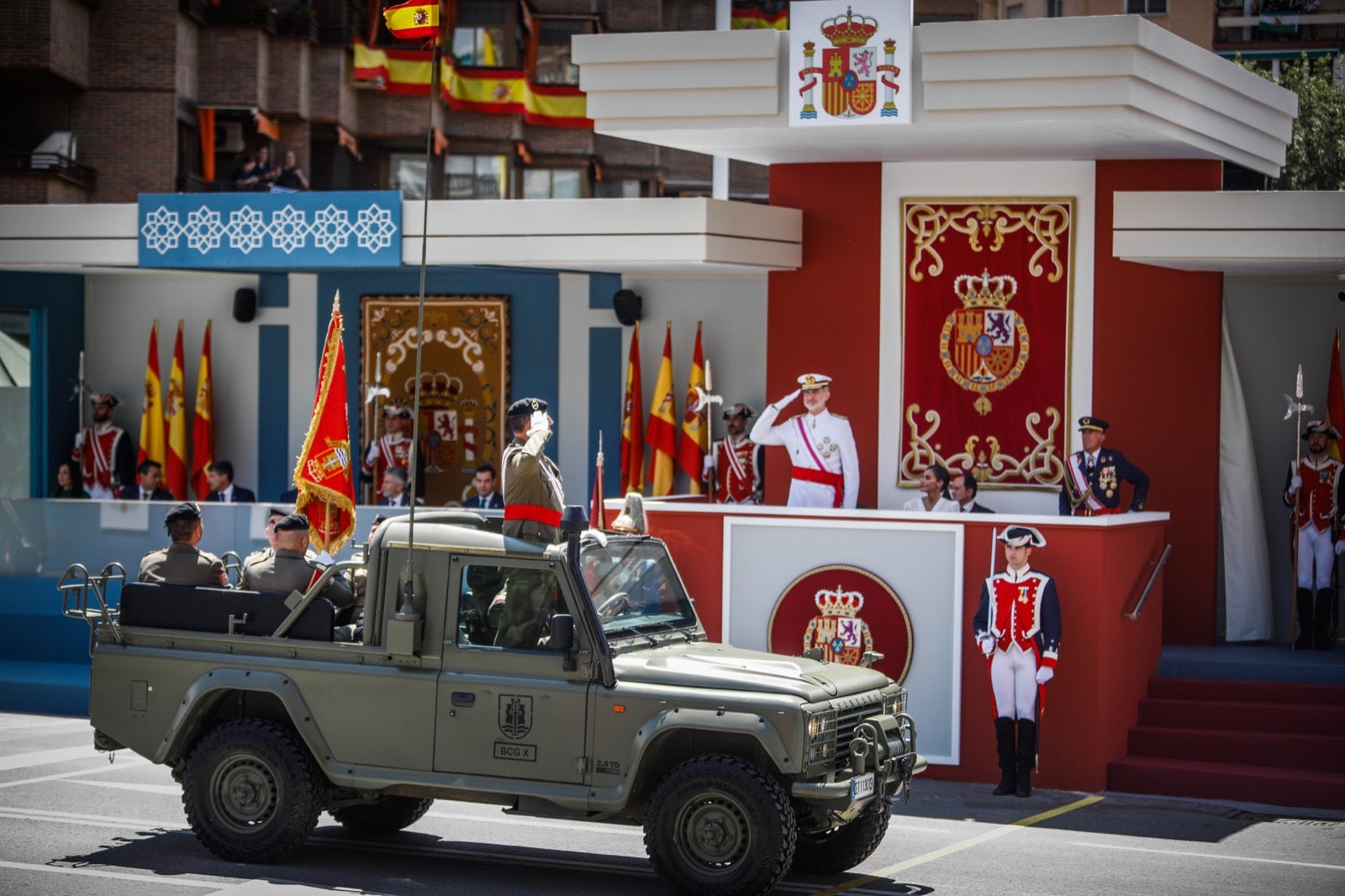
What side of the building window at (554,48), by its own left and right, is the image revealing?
front

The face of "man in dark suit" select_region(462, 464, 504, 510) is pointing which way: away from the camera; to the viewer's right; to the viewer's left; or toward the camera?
toward the camera

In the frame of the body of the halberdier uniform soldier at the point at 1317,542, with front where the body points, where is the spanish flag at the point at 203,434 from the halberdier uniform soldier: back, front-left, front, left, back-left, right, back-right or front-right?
right

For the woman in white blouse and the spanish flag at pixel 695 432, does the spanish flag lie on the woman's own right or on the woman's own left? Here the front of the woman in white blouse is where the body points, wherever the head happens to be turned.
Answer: on the woman's own right

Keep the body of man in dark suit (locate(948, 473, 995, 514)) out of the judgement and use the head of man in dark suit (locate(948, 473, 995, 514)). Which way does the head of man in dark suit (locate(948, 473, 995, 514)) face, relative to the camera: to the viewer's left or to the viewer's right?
to the viewer's left

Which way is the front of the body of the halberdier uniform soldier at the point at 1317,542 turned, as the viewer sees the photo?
toward the camera

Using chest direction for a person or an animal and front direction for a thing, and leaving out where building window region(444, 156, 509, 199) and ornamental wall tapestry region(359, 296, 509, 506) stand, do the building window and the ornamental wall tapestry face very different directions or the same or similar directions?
same or similar directions

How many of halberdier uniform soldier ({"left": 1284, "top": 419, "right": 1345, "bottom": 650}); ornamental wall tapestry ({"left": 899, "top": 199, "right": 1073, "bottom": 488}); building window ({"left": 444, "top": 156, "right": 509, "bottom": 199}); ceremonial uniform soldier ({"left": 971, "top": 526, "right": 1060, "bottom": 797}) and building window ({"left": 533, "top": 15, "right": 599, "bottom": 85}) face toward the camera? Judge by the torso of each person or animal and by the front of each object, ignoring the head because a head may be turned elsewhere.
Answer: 5

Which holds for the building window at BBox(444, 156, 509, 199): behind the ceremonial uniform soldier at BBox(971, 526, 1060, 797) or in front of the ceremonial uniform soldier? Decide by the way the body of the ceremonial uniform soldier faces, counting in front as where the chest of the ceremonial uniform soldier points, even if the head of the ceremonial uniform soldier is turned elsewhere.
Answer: behind

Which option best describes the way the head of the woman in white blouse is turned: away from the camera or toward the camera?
toward the camera

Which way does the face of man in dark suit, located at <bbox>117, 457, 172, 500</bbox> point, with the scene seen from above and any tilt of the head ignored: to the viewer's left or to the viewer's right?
to the viewer's right

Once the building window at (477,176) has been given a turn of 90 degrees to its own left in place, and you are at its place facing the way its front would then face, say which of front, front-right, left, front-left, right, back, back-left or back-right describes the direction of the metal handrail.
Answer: right

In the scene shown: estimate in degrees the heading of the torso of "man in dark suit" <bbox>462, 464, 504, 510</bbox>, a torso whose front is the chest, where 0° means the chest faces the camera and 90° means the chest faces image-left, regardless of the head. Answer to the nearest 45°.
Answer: approximately 0°

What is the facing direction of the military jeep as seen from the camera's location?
facing the viewer and to the right of the viewer

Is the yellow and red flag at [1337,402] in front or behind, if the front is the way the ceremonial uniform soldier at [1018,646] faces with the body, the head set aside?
behind

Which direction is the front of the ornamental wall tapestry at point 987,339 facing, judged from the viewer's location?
facing the viewer
